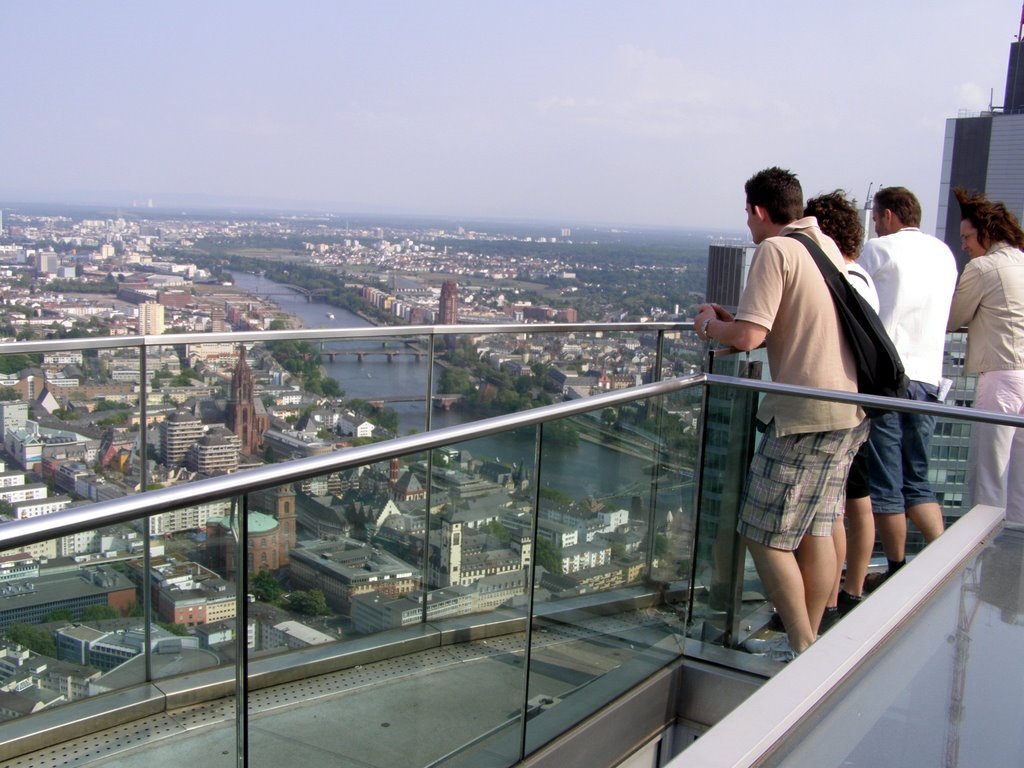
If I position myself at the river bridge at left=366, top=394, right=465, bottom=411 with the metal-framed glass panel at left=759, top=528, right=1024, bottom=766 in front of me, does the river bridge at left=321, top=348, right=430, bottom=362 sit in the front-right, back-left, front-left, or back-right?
back-right

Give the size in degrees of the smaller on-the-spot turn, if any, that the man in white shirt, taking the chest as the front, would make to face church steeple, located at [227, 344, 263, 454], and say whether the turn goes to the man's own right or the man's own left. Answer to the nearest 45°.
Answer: approximately 45° to the man's own left

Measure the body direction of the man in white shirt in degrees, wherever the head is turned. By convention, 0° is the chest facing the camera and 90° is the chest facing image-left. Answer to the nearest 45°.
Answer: approximately 135°

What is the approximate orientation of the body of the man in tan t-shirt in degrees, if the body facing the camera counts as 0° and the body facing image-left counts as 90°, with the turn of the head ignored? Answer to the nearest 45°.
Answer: approximately 135°

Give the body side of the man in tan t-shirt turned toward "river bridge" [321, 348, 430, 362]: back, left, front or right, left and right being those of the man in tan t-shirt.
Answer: front

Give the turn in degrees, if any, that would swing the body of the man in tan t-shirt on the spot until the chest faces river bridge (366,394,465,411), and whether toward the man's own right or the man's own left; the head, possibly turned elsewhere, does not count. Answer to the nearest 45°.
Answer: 0° — they already face it

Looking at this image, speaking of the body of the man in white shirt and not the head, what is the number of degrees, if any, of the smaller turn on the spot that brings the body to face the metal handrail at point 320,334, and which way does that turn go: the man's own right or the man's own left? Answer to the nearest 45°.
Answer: approximately 45° to the man's own left

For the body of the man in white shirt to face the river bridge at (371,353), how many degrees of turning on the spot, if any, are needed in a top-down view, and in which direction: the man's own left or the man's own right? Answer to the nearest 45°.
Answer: approximately 45° to the man's own left

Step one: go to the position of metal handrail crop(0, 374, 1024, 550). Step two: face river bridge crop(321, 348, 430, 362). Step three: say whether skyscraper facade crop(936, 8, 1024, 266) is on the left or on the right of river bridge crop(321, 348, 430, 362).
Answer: right

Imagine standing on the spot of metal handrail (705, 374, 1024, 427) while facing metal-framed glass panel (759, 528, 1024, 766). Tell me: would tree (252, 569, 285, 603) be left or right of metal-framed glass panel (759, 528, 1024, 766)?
right

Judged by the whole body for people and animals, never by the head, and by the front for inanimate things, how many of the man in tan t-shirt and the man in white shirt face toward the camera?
0

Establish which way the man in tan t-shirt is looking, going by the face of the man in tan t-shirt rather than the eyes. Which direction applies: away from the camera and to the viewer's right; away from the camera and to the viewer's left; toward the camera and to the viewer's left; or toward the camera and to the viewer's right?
away from the camera and to the viewer's left

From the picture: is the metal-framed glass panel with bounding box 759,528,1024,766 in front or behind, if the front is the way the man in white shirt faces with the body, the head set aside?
behind
